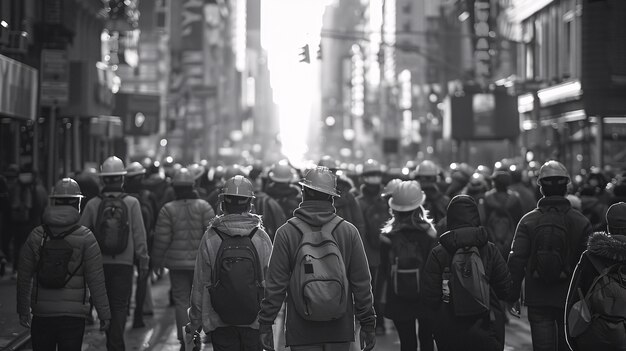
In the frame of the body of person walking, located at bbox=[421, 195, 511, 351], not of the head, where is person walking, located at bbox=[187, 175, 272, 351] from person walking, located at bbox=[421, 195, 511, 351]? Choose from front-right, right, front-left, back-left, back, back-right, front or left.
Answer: left

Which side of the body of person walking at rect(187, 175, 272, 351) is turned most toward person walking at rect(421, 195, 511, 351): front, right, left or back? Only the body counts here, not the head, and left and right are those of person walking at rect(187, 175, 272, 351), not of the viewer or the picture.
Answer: right

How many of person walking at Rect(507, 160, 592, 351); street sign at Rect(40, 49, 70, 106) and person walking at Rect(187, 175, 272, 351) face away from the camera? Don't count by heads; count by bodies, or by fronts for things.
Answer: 2

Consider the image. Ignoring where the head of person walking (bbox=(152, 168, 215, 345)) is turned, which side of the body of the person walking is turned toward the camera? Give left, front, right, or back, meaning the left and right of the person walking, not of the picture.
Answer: back

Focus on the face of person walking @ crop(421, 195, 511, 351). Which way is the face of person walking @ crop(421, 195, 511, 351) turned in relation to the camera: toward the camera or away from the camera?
away from the camera

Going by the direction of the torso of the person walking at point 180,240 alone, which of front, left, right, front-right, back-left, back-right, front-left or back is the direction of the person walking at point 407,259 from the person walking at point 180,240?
back-right

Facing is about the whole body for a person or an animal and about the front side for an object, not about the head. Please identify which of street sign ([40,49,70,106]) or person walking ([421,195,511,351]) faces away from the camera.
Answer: the person walking

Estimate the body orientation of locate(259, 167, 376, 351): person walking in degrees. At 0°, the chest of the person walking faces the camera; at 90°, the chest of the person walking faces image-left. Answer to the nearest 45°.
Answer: approximately 180°

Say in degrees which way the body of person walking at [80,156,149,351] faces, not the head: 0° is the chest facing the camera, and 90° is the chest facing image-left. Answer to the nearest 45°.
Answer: approximately 180°

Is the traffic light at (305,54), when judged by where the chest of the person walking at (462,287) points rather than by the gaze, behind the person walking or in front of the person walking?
in front

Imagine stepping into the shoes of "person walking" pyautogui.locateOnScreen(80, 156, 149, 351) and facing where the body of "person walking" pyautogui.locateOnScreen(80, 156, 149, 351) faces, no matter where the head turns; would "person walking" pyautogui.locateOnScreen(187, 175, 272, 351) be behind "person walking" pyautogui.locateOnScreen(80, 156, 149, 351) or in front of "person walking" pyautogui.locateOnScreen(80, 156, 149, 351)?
behind

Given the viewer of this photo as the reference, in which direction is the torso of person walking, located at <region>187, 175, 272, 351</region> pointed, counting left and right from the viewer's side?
facing away from the viewer

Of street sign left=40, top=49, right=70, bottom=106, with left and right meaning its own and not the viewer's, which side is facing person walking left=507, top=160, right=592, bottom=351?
front
